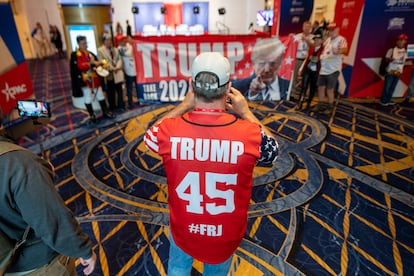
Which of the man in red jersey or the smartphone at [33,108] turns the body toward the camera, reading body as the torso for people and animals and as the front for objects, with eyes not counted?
the smartphone

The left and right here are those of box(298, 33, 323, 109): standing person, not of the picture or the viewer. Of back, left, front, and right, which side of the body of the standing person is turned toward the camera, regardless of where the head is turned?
front

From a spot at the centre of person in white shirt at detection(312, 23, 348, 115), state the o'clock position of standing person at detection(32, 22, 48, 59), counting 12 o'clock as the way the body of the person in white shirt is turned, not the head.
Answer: The standing person is roughly at 2 o'clock from the person in white shirt.

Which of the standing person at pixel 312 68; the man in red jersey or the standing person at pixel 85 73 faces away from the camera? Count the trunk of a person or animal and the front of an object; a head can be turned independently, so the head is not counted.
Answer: the man in red jersey

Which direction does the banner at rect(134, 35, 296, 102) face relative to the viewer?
toward the camera

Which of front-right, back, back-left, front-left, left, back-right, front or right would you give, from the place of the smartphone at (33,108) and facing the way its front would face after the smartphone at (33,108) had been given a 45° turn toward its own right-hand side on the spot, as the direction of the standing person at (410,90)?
back-left

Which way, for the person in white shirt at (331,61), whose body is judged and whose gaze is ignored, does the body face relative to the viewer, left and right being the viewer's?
facing the viewer and to the left of the viewer

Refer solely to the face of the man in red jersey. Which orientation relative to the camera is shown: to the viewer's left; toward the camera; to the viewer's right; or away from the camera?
away from the camera

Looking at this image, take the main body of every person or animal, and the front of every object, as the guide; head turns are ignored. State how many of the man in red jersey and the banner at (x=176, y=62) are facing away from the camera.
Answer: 1

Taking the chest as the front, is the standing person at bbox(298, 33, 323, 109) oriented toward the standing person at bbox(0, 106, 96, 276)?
yes

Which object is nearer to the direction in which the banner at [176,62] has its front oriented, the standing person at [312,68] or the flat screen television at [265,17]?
the standing person

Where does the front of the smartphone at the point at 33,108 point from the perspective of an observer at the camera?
facing the viewer

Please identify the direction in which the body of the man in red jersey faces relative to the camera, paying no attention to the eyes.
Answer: away from the camera

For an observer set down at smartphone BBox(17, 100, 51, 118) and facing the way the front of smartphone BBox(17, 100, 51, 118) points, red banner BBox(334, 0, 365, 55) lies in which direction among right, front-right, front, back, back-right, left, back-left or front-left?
left

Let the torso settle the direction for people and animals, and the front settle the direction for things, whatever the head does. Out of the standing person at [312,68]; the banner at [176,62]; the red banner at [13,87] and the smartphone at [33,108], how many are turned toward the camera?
4
